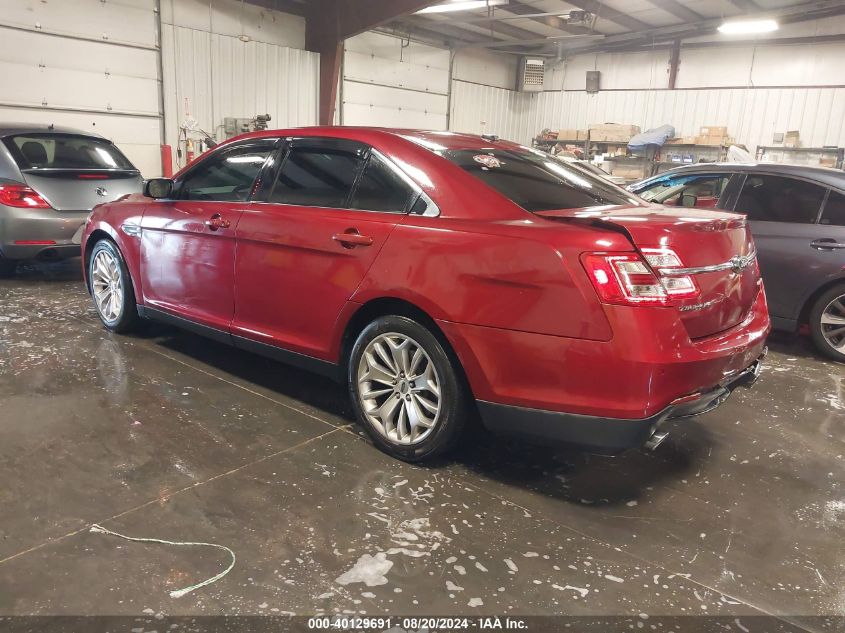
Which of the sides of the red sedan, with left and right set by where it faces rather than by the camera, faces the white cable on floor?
left

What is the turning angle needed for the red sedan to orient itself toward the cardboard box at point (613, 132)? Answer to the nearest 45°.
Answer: approximately 45° to its right

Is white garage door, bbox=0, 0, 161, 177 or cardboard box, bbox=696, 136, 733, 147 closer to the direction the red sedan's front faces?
the white garage door

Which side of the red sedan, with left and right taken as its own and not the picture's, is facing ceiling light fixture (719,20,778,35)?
right

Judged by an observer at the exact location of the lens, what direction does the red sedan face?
facing away from the viewer and to the left of the viewer
